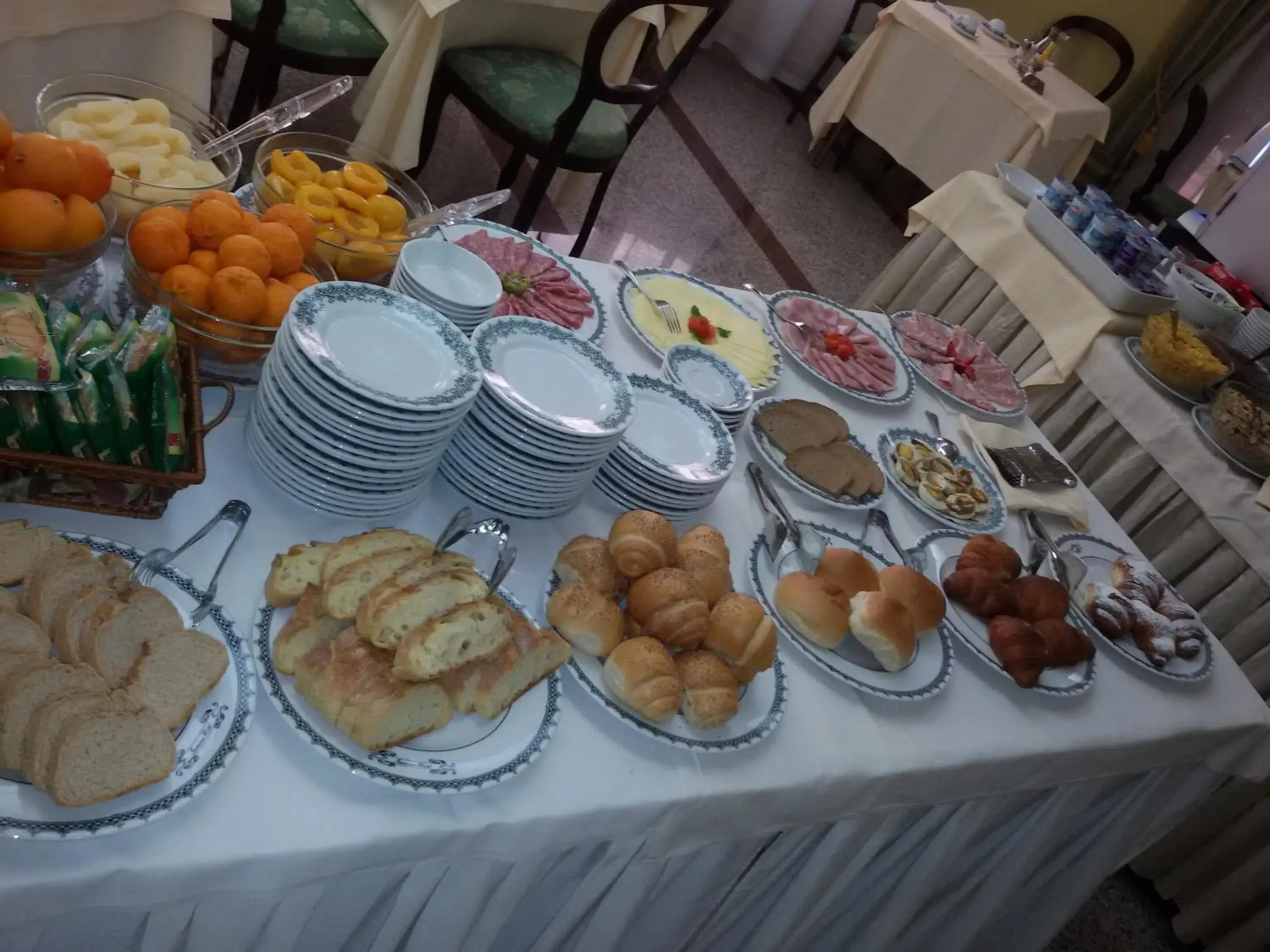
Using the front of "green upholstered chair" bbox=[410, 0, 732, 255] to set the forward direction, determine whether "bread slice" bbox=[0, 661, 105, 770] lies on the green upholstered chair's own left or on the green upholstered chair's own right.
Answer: on the green upholstered chair's own left

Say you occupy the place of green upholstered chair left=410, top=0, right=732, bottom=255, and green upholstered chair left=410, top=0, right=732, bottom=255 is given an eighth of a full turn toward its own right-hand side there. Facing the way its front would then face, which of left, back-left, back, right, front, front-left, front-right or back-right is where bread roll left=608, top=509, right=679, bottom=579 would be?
back

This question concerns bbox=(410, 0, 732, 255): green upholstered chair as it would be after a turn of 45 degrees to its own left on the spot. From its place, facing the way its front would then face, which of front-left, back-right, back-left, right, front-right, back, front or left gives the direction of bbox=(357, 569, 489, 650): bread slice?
left

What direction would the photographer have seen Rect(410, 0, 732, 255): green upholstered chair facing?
facing away from the viewer and to the left of the viewer

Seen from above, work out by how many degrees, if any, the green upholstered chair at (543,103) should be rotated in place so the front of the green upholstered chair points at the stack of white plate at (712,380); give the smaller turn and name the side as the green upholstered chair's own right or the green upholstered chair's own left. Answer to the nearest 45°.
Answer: approximately 135° to the green upholstered chair's own left

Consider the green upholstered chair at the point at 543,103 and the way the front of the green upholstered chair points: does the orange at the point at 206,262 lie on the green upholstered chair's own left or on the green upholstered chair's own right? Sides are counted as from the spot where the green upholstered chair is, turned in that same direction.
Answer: on the green upholstered chair's own left

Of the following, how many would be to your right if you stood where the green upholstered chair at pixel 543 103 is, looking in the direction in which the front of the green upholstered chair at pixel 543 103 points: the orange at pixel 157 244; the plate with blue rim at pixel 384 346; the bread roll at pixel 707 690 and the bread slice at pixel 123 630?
0

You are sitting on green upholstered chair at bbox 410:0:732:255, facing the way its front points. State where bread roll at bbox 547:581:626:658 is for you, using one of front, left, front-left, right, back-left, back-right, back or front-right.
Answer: back-left

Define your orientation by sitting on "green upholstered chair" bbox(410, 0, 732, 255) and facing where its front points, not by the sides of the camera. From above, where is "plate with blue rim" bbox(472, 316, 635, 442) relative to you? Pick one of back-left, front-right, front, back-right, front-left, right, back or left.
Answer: back-left

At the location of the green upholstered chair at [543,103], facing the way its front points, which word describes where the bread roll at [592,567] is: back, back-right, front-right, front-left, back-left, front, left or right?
back-left

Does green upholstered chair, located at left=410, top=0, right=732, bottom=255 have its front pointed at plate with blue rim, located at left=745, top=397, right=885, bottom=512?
no

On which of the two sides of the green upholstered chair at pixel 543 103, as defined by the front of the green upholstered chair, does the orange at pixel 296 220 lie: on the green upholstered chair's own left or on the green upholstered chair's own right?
on the green upholstered chair's own left

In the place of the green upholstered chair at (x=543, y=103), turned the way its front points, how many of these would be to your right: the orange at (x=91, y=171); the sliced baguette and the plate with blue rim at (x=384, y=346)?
0

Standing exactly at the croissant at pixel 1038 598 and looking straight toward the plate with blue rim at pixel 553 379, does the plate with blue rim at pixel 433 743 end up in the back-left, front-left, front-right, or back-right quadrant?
front-left

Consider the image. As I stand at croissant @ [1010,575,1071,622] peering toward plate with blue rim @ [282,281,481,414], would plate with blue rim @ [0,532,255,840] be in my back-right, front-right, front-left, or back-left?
front-left

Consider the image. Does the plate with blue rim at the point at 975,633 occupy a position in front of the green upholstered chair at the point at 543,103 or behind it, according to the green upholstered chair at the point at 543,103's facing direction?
behind

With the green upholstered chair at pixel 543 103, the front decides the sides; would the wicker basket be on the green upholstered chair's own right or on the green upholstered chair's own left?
on the green upholstered chair's own left

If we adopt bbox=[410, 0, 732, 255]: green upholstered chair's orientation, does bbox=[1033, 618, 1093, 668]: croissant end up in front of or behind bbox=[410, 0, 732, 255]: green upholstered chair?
behind
